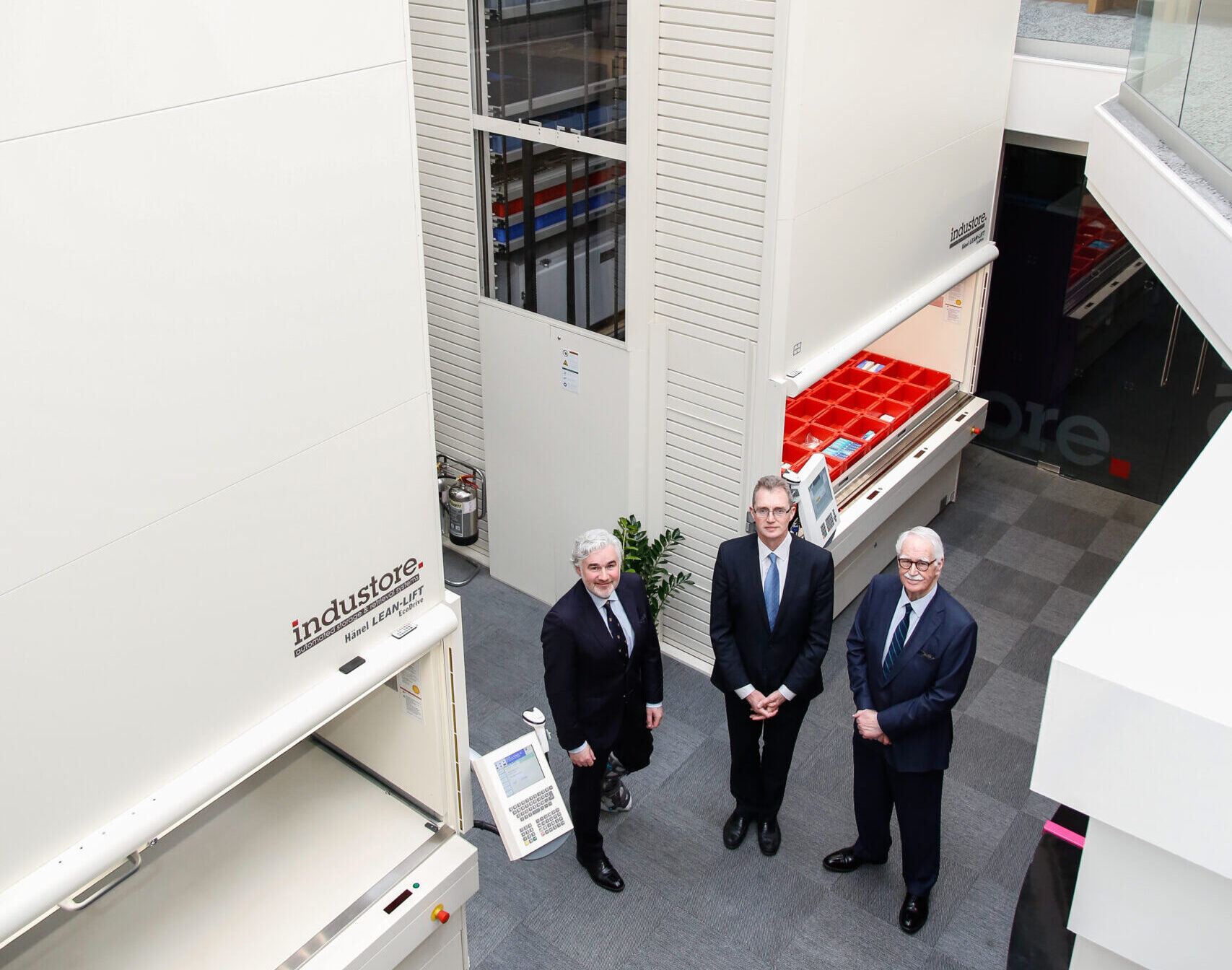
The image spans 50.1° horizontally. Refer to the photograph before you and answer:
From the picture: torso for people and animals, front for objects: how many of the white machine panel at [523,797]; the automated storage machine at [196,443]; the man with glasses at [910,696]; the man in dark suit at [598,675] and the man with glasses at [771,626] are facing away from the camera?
0

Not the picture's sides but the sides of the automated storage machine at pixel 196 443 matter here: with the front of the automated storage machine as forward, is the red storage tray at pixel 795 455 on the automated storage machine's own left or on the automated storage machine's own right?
on the automated storage machine's own left

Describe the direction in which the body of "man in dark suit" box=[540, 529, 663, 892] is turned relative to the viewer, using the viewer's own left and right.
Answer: facing the viewer and to the right of the viewer

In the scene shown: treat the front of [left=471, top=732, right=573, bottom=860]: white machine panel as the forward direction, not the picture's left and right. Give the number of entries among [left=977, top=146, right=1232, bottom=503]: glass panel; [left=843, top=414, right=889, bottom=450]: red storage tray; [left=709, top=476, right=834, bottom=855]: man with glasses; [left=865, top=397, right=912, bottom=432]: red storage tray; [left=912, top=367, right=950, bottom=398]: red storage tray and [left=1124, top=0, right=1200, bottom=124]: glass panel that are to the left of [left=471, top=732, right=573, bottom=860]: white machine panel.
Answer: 6

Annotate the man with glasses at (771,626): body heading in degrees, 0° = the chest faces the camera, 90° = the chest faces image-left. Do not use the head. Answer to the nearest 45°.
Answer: approximately 0°

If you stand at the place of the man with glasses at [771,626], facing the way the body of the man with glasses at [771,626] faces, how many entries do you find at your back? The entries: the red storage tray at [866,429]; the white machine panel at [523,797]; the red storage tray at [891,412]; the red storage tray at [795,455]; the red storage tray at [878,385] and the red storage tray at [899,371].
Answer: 5

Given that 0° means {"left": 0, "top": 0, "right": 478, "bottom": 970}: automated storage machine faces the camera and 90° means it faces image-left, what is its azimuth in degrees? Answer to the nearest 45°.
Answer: approximately 315°

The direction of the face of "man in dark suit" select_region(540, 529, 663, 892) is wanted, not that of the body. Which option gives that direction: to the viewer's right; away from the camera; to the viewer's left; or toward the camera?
toward the camera

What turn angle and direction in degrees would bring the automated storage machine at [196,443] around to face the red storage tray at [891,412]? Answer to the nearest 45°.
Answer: approximately 90° to its left

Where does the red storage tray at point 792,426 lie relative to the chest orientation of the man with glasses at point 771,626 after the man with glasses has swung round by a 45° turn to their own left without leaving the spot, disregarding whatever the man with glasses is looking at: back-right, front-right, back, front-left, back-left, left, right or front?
back-left

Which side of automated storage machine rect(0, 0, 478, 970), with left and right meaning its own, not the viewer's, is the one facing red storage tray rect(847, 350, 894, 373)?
left

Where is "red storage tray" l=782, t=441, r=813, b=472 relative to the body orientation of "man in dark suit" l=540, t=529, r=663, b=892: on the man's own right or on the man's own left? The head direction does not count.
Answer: on the man's own left

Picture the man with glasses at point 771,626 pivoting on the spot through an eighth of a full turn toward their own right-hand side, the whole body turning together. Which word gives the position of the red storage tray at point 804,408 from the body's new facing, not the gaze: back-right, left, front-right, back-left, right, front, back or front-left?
back-right

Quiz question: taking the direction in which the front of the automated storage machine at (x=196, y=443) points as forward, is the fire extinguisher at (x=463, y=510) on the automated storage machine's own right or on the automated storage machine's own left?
on the automated storage machine's own left
